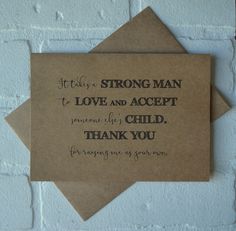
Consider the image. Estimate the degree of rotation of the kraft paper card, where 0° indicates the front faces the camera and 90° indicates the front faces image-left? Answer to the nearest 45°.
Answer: approximately 0°
